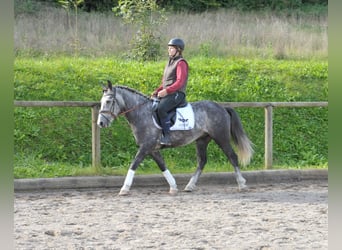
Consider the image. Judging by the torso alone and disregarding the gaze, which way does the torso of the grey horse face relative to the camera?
to the viewer's left

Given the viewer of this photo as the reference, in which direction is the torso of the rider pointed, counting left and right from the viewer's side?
facing to the left of the viewer

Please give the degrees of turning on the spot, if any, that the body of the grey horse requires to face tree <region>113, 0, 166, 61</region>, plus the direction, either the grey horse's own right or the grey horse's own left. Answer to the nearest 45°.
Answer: approximately 90° to the grey horse's own right

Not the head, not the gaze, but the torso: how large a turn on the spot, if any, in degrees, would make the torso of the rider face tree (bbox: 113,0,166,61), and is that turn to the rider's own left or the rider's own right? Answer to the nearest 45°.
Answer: approximately 90° to the rider's own right
